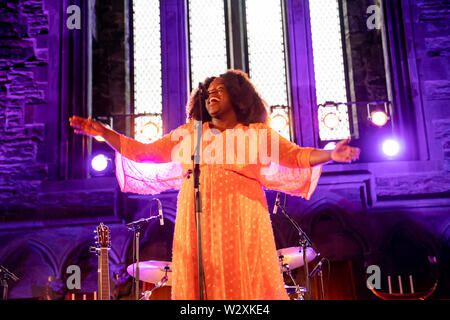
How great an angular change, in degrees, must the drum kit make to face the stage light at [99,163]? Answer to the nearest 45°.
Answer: approximately 135° to its right

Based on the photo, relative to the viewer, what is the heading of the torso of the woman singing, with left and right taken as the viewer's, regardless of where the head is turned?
facing the viewer and to the left of the viewer

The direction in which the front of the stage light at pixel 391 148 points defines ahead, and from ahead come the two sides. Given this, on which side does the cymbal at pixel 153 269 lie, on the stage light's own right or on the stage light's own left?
on the stage light's own right

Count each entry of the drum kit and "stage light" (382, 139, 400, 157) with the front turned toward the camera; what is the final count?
2

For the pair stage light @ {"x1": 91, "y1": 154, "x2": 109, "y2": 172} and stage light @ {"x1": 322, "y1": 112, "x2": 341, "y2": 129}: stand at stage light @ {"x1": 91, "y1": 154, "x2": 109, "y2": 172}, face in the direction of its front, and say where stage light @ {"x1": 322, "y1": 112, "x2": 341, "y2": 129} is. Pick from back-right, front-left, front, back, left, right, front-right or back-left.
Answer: left

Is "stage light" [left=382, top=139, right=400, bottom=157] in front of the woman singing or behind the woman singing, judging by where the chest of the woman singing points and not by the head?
behind

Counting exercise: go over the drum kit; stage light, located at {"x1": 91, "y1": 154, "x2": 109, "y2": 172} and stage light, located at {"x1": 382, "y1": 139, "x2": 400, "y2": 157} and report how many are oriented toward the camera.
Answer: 3

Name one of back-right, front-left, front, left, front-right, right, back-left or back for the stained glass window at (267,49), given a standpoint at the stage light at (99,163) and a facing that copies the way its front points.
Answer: left

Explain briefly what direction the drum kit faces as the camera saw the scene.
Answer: facing the viewer

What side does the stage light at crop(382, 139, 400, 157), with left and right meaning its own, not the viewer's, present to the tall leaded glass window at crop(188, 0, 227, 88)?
right

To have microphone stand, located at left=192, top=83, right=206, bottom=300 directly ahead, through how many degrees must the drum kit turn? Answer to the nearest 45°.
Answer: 0° — it already faces it

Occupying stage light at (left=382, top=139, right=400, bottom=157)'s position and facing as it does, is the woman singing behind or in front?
in front
